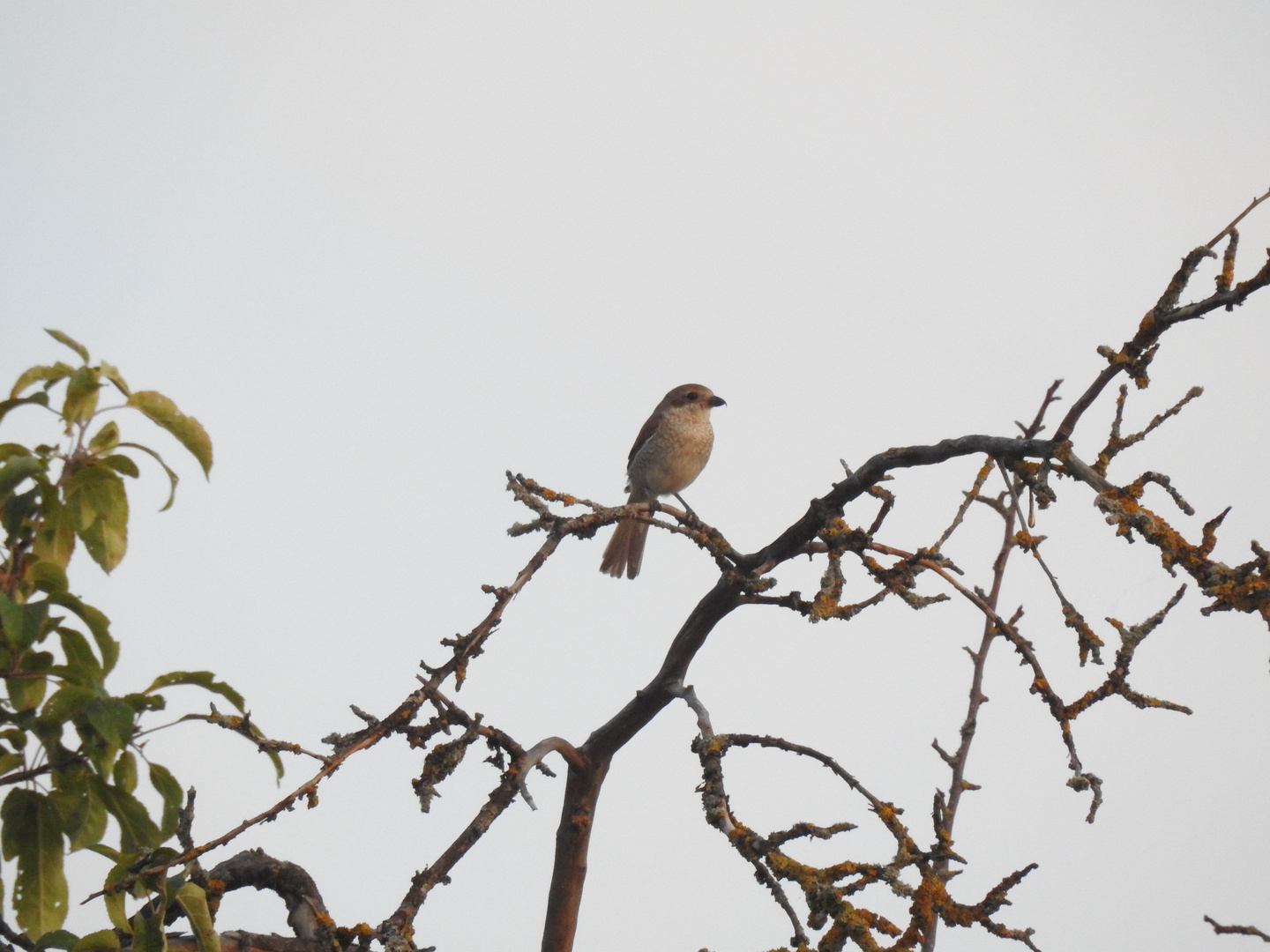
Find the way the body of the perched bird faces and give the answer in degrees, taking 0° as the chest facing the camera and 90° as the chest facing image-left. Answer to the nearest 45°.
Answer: approximately 315°
